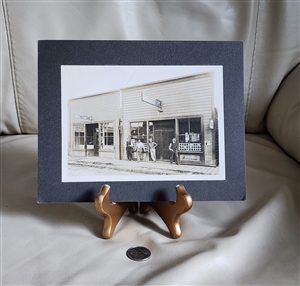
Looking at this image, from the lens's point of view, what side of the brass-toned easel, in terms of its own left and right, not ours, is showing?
front

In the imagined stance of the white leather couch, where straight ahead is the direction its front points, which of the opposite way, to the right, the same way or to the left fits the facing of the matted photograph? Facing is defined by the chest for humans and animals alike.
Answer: the same way

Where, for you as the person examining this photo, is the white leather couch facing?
facing the viewer

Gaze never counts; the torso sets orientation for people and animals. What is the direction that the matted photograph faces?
toward the camera
